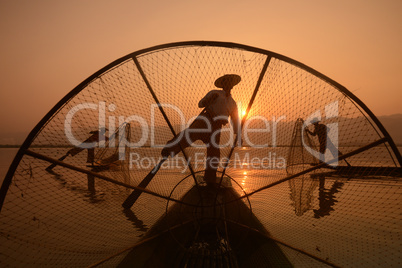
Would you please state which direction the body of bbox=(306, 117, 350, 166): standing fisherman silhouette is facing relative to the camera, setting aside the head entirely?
to the viewer's left

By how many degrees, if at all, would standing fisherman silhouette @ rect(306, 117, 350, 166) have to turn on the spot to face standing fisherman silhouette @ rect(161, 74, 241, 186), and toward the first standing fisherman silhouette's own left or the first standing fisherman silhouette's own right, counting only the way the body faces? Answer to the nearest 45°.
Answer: approximately 45° to the first standing fisherman silhouette's own left
